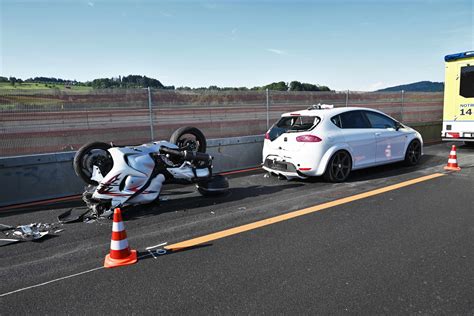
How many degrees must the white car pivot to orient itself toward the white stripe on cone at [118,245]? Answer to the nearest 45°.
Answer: approximately 180°

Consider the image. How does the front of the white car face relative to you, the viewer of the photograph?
facing away from the viewer and to the right of the viewer

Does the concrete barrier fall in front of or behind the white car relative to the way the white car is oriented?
behind

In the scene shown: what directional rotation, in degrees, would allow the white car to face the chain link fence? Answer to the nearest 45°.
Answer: approximately 135° to its left

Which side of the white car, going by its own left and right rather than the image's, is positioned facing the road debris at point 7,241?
back

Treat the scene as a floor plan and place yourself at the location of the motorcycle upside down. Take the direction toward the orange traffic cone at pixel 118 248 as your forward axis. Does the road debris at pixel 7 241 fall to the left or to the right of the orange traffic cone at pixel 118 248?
right

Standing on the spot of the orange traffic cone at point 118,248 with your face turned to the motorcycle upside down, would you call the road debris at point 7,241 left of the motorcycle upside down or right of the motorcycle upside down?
left

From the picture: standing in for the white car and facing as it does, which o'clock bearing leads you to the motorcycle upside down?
The motorcycle upside down is roughly at 6 o'clock from the white car.

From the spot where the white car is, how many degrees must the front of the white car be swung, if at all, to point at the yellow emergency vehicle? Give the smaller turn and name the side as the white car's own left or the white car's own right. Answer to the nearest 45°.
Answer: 0° — it already faces it

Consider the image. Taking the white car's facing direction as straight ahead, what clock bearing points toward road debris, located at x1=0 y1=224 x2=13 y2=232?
The road debris is roughly at 6 o'clock from the white car.
